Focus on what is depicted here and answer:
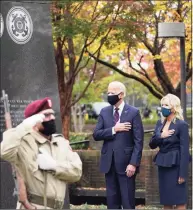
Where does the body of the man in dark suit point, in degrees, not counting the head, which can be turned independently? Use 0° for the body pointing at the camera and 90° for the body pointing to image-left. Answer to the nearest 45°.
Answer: approximately 45°

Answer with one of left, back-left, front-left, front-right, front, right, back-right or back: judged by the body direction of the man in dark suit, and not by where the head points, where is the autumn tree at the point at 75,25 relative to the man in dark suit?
back-right

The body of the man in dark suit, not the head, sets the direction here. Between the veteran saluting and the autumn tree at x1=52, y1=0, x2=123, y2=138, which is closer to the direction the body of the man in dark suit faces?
the veteran saluting

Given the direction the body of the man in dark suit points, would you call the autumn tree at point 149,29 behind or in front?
behind

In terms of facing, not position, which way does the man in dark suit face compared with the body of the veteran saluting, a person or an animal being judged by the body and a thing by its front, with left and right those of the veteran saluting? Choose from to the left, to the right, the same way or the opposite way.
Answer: to the right

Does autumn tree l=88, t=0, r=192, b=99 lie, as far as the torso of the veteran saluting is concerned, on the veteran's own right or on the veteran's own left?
on the veteran's own left

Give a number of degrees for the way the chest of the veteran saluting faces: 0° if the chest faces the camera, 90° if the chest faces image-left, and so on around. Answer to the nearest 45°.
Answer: approximately 315°

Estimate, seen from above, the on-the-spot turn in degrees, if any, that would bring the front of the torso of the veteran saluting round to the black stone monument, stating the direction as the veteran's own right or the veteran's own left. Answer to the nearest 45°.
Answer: approximately 135° to the veteran's own left
